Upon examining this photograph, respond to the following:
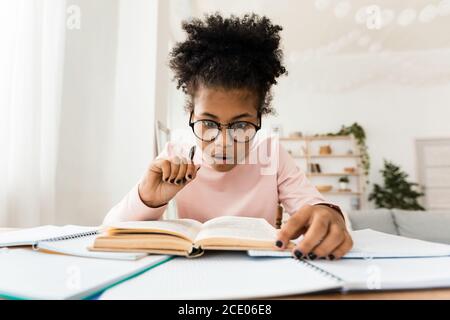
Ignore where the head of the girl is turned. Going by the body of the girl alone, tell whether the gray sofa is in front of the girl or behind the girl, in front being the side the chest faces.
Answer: behind

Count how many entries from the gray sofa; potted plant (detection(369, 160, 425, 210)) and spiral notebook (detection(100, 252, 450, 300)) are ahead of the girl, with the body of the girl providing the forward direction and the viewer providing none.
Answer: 1

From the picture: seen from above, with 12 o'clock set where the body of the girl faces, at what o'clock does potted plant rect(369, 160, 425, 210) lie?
The potted plant is roughly at 7 o'clock from the girl.

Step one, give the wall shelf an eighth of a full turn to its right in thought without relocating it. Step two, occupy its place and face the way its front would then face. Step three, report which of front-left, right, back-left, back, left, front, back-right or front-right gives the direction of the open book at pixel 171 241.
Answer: front-left

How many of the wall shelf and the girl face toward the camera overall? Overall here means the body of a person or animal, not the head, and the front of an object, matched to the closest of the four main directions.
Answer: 2

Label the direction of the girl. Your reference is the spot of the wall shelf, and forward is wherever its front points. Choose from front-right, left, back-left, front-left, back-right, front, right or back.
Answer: front

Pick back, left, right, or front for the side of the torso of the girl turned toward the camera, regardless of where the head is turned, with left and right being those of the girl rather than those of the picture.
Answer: front

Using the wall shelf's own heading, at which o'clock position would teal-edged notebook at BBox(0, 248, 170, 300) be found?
The teal-edged notebook is roughly at 12 o'clock from the wall shelf.

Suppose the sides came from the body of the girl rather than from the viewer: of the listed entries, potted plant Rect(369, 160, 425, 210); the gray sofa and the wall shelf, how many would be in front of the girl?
0

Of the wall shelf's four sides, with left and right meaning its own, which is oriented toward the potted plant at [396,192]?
left

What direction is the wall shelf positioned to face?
toward the camera

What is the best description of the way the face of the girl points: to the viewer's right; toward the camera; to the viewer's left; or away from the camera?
toward the camera

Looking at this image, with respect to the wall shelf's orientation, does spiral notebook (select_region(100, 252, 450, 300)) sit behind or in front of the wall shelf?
in front

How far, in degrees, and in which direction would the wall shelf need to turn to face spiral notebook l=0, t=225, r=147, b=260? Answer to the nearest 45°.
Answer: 0° — it already faces it

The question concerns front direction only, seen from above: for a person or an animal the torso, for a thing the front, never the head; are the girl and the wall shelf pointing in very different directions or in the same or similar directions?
same or similar directions
